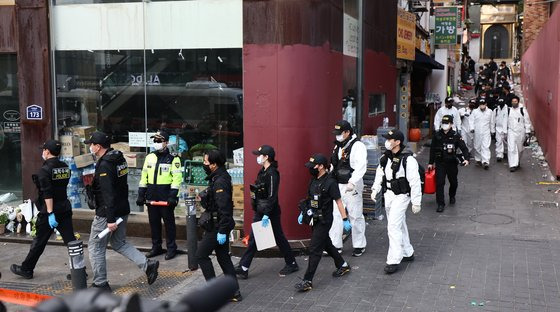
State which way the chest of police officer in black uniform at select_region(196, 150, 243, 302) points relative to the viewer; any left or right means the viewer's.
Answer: facing to the left of the viewer

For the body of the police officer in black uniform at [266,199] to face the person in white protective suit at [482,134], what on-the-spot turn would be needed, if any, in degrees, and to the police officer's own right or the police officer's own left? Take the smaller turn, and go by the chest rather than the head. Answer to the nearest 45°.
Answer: approximately 135° to the police officer's own right

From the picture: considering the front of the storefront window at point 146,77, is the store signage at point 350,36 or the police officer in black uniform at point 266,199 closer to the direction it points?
the police officer in black uniform

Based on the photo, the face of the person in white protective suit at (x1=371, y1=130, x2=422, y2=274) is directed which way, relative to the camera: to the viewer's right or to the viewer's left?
to the viewer's left

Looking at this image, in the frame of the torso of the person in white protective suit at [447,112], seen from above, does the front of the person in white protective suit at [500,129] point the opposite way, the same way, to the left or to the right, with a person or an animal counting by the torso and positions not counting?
the same way

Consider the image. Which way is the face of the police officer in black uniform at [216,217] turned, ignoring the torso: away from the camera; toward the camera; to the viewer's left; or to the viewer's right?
to the viewer's left

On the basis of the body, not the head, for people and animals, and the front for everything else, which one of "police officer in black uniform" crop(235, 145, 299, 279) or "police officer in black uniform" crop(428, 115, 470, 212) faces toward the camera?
"police officer in black uniform" crop(428, 115, 470, 212)

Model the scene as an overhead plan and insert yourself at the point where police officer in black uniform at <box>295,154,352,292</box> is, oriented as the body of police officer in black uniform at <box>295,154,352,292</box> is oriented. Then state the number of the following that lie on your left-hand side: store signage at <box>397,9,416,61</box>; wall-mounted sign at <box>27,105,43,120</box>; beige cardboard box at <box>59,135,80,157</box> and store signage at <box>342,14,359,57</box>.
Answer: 0

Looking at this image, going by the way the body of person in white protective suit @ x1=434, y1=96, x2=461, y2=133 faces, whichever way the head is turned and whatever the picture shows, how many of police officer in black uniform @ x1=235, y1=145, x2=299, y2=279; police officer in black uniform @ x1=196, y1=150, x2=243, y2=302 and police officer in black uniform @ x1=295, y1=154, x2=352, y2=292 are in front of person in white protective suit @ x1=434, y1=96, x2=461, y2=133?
3

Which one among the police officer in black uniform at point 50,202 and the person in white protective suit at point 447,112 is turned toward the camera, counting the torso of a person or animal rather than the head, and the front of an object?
the person in white protective suit

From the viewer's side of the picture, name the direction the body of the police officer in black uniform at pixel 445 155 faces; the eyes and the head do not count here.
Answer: toward the camera

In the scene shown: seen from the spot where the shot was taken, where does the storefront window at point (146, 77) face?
facing the viewer

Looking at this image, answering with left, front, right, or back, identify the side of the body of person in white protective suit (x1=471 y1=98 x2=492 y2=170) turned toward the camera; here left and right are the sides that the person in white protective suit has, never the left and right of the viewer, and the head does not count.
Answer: front

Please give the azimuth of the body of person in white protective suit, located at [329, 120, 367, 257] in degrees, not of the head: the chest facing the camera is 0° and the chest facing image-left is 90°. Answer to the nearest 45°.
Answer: approximately 45°

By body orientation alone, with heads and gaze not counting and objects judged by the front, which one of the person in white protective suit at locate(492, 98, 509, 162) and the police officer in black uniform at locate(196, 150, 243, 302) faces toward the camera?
the person in white protective suit

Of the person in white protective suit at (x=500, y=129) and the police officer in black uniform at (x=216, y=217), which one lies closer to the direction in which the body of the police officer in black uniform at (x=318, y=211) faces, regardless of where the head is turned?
the police officer in black uniform

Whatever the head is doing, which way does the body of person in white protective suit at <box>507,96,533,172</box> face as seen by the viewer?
toward the camera

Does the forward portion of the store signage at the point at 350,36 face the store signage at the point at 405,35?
no

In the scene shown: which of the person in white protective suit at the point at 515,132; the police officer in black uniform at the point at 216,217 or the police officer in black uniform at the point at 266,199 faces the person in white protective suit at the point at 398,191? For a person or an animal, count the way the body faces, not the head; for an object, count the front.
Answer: the person in white protective suit at the point at 515,132

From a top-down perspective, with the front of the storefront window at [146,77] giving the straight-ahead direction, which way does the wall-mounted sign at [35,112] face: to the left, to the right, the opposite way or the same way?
the same way
